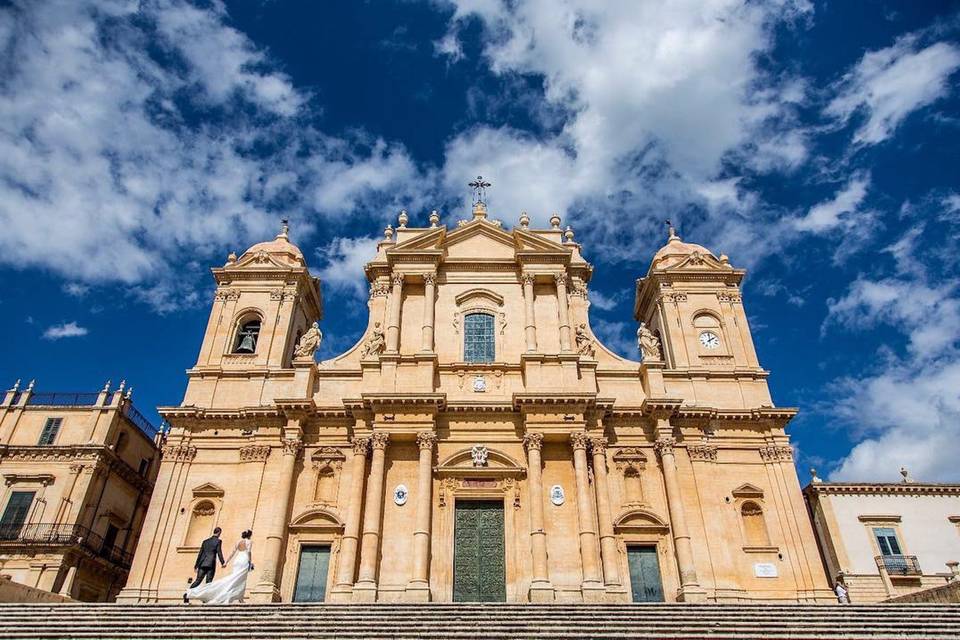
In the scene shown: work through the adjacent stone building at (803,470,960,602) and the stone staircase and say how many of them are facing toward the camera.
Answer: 2

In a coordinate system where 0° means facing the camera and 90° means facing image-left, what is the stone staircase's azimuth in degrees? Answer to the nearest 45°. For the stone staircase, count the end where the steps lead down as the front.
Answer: approximately 0°

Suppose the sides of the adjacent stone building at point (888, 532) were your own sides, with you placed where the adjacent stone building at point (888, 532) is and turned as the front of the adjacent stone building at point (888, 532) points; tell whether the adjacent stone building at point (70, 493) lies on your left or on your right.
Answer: on your right

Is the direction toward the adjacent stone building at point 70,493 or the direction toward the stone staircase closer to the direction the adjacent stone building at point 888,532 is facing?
the stone staircase

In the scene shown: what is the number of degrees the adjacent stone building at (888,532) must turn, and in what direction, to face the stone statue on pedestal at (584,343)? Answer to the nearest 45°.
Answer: approximately 45° to its right
